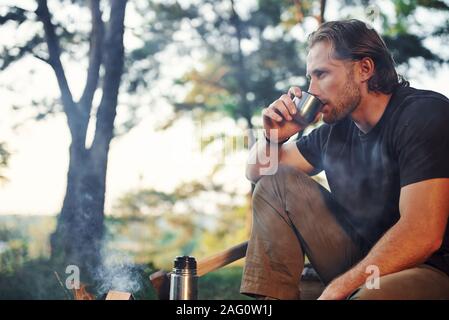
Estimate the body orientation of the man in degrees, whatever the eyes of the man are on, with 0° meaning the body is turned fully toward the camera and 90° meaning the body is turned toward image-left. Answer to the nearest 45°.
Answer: approximately 45°

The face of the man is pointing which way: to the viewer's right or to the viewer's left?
to the viewer's left

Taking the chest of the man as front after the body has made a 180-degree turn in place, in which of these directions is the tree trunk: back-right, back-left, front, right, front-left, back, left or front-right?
left
